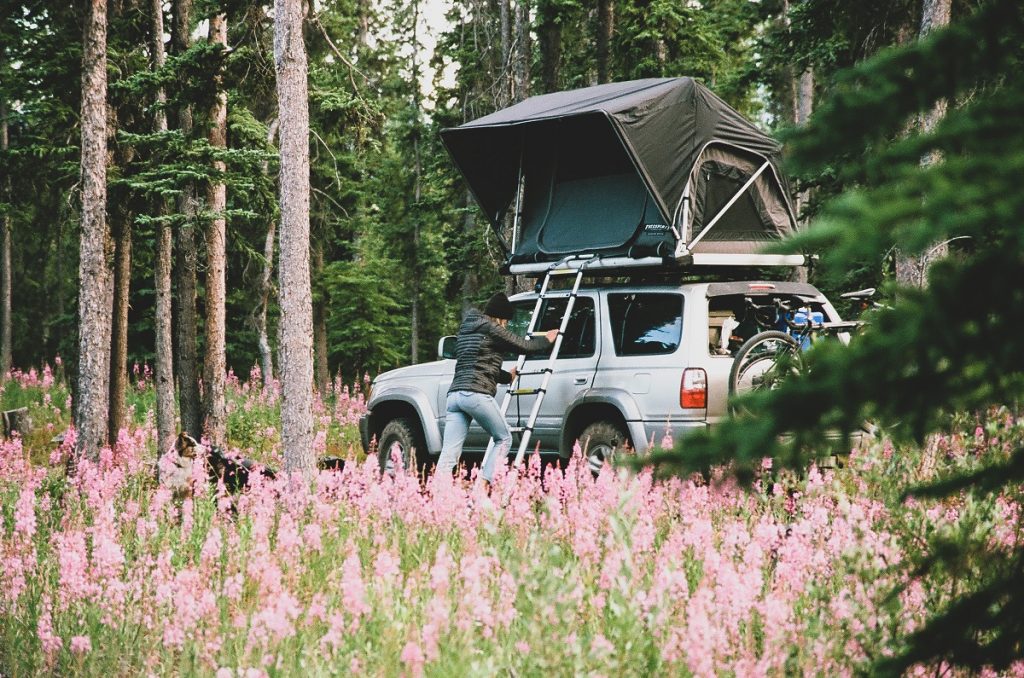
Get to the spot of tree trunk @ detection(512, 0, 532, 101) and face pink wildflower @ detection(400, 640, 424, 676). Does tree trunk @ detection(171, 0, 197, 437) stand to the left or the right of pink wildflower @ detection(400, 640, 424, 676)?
right

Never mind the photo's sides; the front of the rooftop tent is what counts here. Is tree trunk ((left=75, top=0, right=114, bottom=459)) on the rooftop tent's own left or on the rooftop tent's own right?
on the rooftop tent's own right

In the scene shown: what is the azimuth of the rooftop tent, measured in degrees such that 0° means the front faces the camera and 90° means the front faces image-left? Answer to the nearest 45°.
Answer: approximately 45°

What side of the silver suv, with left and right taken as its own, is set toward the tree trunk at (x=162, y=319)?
front

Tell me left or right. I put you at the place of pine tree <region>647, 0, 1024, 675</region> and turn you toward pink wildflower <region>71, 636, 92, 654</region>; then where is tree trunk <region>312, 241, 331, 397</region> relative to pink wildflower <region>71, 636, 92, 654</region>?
right

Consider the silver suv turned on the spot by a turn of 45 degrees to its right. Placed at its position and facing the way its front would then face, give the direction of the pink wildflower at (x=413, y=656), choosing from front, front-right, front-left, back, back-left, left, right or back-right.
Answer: back

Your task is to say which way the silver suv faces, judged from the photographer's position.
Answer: facing away from the viewer and to the left of the viewer

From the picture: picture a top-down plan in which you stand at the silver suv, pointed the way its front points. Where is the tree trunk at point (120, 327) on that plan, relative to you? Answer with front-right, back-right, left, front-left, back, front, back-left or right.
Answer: front

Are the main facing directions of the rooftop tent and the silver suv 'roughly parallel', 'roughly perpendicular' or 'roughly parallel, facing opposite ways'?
roughly perpendicular

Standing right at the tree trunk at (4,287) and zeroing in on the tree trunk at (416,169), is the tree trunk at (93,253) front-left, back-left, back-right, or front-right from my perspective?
front-right
